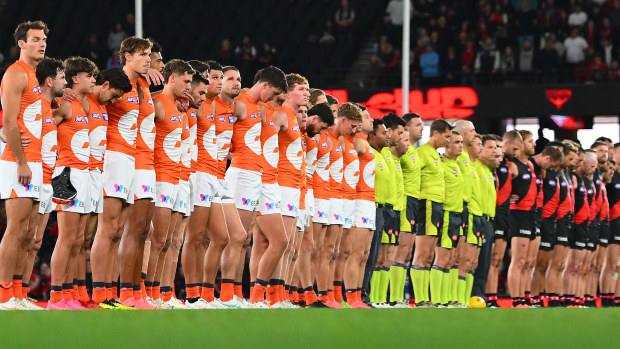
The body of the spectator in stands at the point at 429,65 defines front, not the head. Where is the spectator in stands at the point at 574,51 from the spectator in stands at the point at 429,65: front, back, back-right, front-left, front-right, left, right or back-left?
left

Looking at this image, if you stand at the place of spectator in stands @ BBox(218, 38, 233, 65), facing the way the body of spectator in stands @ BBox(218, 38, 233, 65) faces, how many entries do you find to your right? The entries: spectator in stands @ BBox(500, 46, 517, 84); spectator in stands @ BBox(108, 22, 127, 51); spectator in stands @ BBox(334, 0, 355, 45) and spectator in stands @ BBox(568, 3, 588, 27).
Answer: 1

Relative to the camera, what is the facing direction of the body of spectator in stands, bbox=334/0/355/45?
toward the camera

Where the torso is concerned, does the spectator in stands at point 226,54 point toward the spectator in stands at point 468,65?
no

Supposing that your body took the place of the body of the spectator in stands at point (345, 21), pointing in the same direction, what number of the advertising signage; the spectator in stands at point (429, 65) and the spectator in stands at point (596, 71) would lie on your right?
0

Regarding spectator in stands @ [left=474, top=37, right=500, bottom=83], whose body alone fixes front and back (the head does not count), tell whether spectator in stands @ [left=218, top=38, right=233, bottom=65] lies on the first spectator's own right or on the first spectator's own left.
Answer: on the first spectator's own right

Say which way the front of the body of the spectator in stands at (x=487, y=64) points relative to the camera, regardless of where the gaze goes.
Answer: toward the camera

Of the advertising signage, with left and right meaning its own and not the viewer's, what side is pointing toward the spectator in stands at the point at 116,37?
right

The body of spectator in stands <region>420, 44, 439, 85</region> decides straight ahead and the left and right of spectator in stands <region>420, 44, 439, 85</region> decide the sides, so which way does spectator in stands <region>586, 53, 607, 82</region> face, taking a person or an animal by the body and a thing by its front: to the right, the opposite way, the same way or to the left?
the same way

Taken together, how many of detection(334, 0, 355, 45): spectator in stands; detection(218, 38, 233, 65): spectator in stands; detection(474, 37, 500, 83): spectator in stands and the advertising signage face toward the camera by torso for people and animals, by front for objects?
4

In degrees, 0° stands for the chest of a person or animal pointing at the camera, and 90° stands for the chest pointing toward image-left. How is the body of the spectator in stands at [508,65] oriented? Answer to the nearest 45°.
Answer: approximately 0°

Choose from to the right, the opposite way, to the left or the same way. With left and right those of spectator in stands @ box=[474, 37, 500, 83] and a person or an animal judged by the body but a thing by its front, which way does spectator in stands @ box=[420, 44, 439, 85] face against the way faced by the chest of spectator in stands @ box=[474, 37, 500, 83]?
the same way

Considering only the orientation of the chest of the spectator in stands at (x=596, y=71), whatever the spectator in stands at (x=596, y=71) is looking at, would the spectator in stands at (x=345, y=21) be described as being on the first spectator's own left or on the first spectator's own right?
on the first spectator's own right

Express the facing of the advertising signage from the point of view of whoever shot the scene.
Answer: facing the viewer

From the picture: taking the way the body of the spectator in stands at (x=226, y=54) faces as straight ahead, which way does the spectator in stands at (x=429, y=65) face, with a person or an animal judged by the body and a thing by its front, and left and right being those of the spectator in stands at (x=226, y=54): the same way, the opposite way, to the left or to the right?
the same way

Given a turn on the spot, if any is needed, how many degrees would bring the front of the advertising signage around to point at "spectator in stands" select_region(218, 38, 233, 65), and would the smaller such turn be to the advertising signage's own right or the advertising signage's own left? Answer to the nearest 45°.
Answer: approximately 90° to the advertising signage's own right
